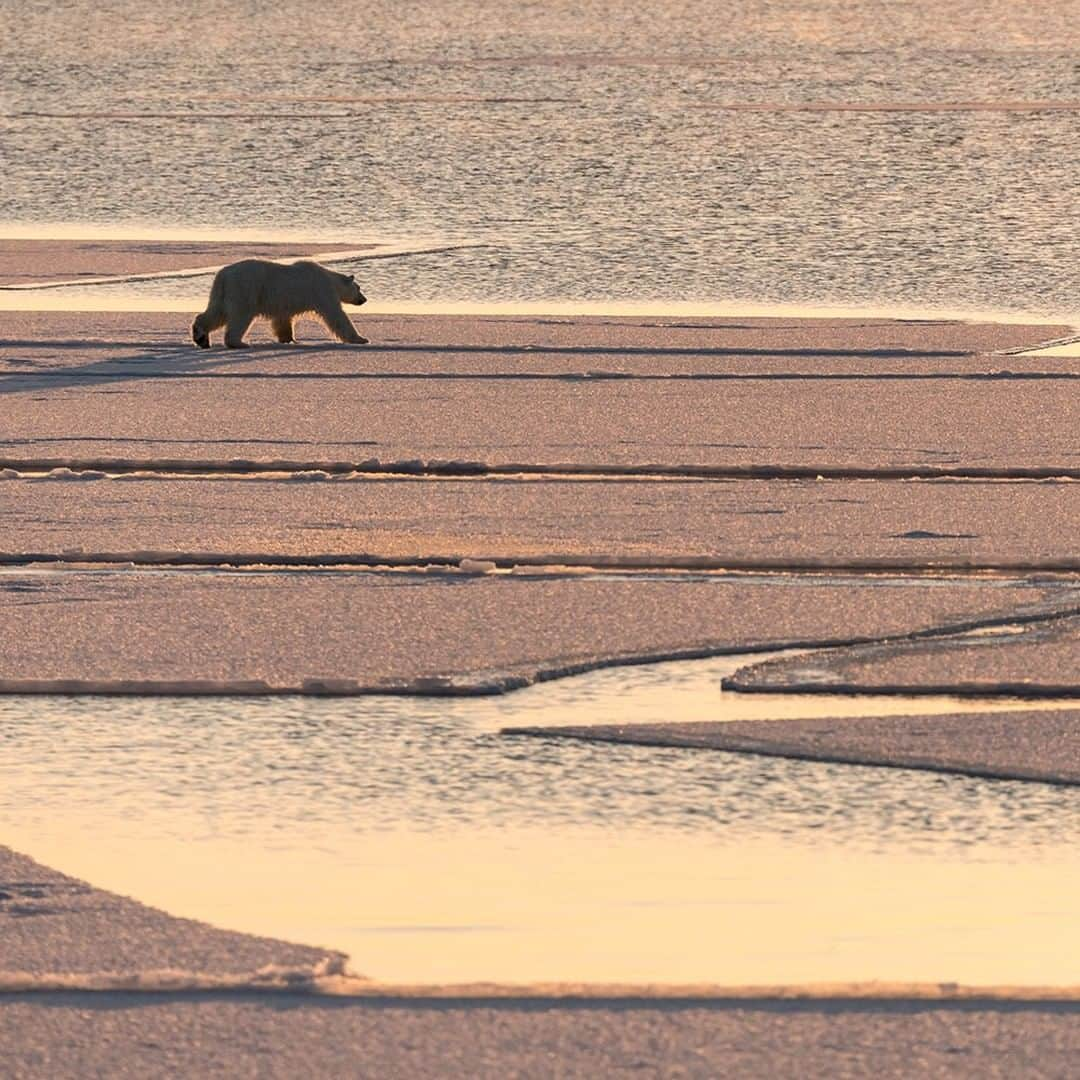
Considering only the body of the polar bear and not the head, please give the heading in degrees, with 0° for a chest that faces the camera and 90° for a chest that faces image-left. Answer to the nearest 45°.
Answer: approximately 270°
